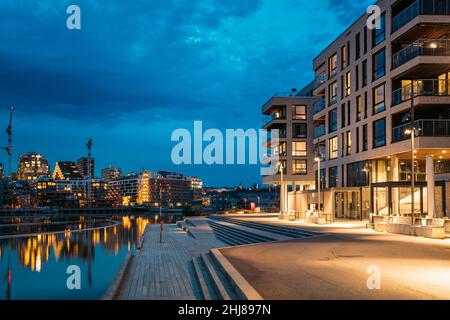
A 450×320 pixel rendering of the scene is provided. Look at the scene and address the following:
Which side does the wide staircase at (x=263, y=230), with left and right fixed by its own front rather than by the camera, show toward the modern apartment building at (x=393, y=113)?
back

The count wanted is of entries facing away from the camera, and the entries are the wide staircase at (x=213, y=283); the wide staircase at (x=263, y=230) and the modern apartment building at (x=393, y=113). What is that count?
0

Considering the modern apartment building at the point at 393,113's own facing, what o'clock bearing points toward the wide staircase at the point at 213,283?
The wide staircase is roughly at 11 o'clock from the modern apartment building.

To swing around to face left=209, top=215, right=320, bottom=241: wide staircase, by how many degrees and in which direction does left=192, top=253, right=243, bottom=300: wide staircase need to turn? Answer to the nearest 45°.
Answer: approximately 90° to its right

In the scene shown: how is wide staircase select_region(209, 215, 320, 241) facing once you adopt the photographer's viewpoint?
facing the viewer and to the left of the viewer

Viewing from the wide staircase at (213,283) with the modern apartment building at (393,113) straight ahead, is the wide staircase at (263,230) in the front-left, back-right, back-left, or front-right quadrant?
front-left

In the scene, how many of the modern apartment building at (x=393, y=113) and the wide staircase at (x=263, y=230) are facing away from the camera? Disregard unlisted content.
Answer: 0

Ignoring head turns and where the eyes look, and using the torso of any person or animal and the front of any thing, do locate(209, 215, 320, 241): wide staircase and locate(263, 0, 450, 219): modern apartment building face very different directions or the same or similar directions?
same or similar directions

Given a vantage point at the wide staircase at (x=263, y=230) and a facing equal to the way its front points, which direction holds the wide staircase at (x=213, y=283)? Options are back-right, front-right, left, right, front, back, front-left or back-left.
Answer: front-left

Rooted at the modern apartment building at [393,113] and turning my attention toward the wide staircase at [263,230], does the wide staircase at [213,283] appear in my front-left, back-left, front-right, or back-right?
front-left

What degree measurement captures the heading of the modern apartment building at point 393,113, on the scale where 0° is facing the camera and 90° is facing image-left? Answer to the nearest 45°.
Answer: approximately 45°

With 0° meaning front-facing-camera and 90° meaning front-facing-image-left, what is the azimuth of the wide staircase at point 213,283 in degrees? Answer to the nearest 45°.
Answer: approximately 90°
